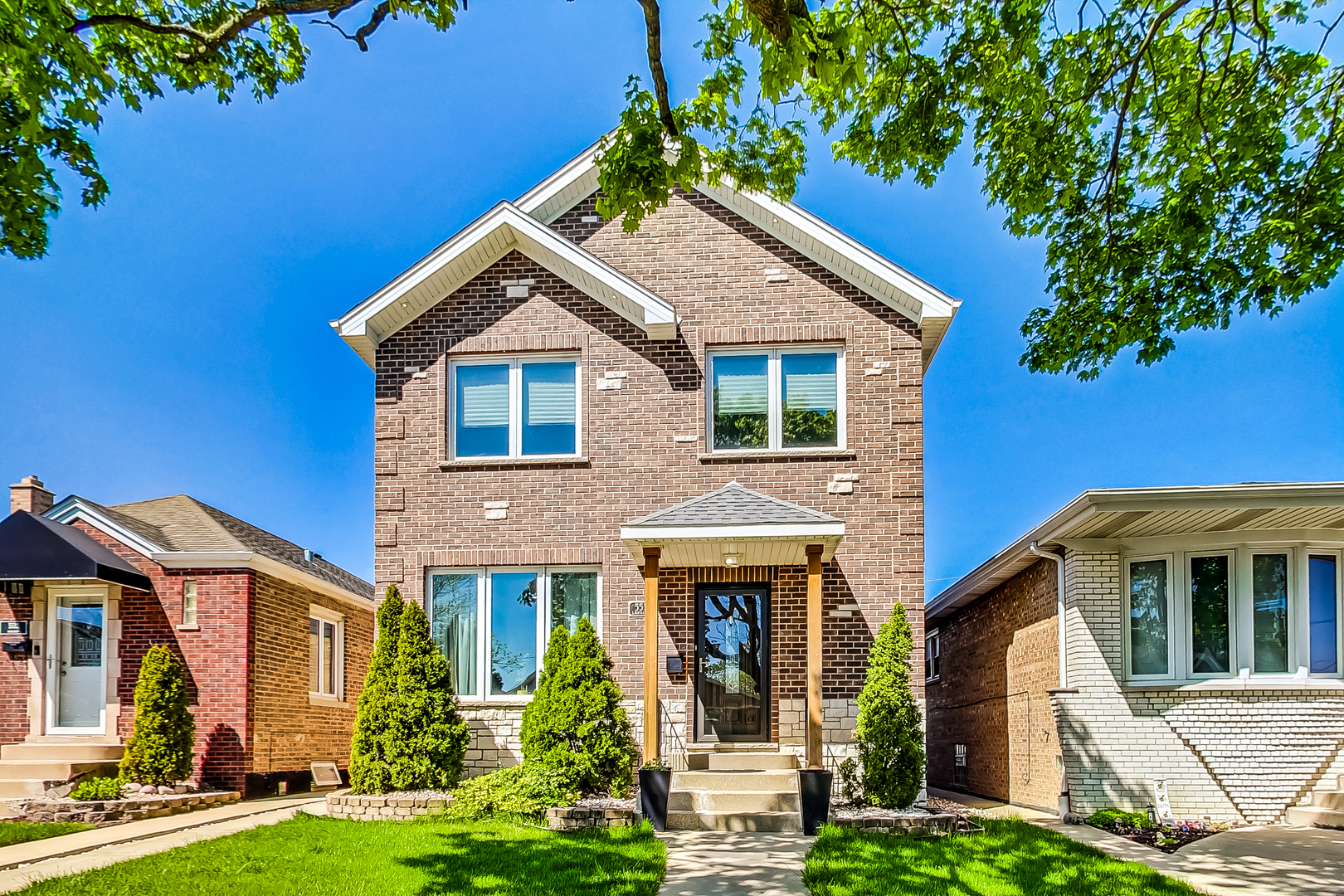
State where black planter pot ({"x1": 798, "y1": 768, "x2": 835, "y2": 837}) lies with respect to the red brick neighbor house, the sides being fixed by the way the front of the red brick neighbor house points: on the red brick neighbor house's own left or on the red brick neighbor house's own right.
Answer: on the red brick neighbor house's own left

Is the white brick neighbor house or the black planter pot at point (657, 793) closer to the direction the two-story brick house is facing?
the black planter pot

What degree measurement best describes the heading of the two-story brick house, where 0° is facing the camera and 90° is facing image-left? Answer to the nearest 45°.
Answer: approximately 0°

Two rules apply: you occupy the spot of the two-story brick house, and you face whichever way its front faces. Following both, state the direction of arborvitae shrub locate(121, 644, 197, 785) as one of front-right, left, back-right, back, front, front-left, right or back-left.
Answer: right

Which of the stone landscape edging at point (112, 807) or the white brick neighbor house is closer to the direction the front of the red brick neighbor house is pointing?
the stone landscape edging

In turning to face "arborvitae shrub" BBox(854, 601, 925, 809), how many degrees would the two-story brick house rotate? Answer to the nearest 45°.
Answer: approximately 45° to its left

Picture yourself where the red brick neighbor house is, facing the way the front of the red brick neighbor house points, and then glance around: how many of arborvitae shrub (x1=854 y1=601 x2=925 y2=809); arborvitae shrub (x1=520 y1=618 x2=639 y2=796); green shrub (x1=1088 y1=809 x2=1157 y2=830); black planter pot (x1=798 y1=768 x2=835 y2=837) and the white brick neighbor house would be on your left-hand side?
5

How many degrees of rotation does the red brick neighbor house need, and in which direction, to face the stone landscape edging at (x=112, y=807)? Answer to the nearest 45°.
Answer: approximately 45° to its left

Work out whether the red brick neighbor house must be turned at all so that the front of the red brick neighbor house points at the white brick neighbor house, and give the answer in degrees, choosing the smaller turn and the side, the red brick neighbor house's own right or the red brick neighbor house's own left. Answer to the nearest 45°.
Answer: approximately 90° to the red brick neighbor house's own left

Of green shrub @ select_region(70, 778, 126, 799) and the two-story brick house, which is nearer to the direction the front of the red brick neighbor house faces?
the green shrub

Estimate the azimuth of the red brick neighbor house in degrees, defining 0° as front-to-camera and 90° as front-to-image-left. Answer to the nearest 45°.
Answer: approximately 45°

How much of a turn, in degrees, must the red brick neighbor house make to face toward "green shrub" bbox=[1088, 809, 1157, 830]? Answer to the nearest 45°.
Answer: approximately 90° to its left

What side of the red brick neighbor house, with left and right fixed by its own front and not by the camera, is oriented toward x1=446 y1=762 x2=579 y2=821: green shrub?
left

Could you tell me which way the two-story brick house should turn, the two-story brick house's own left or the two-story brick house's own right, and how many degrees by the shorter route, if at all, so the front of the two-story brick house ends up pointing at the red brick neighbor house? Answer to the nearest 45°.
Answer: approximately 90° to the two-story brick house's own right
